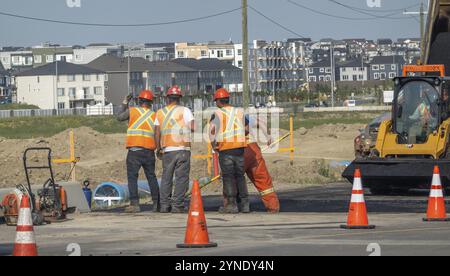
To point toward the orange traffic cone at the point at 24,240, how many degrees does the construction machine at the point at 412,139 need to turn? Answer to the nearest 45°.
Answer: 0° — it already faces it

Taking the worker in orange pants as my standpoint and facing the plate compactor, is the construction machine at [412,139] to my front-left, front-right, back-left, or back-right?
back-right

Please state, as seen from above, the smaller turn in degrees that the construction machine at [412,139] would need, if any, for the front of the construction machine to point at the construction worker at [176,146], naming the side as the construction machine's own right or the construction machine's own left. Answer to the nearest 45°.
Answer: approximately 45° to the construction machine's own right

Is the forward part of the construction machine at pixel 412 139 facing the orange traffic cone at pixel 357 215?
yes

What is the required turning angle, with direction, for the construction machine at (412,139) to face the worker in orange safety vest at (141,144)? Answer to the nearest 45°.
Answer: approximately 45° to its right

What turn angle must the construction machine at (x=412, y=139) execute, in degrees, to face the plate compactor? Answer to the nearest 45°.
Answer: approximately 45° to its right
